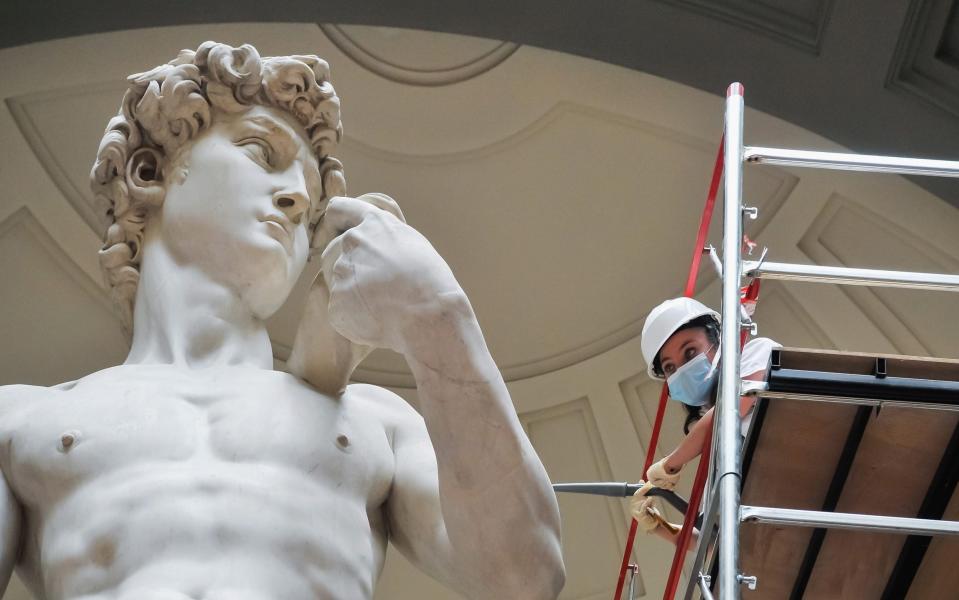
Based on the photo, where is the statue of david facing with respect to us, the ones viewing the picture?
facing the viewer
